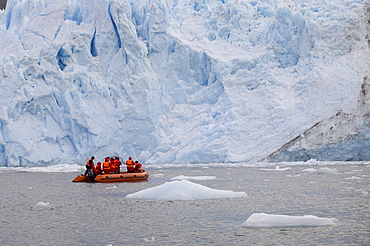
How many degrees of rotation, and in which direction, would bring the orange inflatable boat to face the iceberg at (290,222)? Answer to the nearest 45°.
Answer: approximately 90° to its right

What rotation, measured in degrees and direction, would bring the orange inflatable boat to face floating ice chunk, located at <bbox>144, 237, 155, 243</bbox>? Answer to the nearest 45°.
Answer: approximately 90° to its right

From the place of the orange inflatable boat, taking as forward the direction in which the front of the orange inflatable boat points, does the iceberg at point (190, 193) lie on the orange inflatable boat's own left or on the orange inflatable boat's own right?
on the orange inflatable boat's own right

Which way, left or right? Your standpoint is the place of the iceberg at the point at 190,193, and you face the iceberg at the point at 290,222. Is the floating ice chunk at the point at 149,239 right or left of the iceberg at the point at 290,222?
right

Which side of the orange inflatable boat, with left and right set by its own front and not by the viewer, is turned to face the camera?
right
